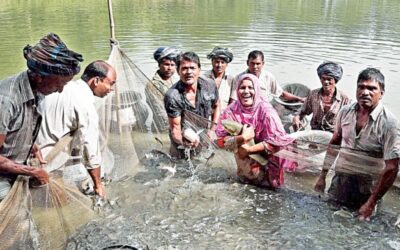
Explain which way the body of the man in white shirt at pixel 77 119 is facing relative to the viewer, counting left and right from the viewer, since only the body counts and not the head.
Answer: facing to the right of the viewer

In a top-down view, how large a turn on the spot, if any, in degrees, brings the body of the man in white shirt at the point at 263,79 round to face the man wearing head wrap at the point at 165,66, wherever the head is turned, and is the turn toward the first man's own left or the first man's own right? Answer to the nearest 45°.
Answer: approximately 90° to the first man's own right

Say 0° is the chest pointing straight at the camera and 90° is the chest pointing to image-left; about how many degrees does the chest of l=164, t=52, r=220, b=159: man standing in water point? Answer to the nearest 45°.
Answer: approximately 0°

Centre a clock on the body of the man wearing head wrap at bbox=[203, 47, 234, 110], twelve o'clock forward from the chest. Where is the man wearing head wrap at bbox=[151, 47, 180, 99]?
the man wearing head wrap at bbox=[151, 47, 180, 99] is roughly at 3 o'clock from the man wearing head wrap at bbox=[203, 47, 234, 110].

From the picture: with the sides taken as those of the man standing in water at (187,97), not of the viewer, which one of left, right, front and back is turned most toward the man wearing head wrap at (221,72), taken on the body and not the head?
back

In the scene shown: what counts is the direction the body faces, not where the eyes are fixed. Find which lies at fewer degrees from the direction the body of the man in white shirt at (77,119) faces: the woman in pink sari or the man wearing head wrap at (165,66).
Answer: the woman in pink sari

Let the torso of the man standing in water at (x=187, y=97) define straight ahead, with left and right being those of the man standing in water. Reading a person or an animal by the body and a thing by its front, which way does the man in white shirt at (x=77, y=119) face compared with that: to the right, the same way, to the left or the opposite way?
to the left

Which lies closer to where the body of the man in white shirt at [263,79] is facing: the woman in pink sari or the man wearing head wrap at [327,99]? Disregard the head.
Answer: the woman in pink sari

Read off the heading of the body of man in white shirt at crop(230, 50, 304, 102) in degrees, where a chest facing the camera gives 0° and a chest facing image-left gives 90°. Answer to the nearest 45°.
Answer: approximately 0°

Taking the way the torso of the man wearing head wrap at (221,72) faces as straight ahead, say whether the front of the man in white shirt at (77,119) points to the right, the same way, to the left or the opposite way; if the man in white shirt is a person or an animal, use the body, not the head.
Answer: to the left

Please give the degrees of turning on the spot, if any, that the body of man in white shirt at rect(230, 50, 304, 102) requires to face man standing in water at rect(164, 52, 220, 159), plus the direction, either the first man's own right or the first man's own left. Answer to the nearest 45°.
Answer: approximately 45° to the first man's own right

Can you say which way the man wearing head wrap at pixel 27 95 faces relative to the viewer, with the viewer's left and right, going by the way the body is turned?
facing to the right of the viewer
